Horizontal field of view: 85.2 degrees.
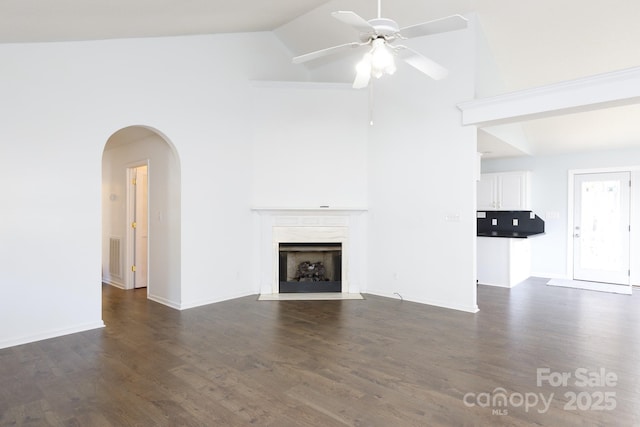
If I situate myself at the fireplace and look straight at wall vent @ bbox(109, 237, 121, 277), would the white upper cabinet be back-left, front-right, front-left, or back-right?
back-right

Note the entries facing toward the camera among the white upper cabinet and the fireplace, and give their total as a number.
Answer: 2

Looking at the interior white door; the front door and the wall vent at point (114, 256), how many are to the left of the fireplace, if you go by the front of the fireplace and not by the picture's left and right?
1

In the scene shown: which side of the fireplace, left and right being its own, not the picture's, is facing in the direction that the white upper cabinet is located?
left

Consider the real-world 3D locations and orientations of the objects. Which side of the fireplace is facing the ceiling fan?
front

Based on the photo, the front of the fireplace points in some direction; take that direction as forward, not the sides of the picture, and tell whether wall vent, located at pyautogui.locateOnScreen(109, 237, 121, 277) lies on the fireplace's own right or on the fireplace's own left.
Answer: on the fireplace's own right

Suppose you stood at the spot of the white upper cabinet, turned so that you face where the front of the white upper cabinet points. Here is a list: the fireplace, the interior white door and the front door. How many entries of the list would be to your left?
1

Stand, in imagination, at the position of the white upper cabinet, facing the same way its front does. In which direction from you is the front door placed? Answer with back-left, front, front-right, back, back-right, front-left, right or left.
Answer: left

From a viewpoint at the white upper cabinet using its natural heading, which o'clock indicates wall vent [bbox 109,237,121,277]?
The wall vent is roughly at 2 o'clock from the white upper cabinet.

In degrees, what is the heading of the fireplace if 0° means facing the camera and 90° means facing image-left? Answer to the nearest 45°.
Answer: approximately 0°

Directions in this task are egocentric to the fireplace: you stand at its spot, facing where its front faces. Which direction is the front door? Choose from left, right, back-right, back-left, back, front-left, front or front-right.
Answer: left

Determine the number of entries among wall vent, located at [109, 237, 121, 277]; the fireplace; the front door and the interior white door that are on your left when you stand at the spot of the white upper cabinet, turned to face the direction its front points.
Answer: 1

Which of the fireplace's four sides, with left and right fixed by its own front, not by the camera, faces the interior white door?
right

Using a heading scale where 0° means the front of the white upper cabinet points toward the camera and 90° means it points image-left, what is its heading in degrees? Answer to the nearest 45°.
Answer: approximately 0°
